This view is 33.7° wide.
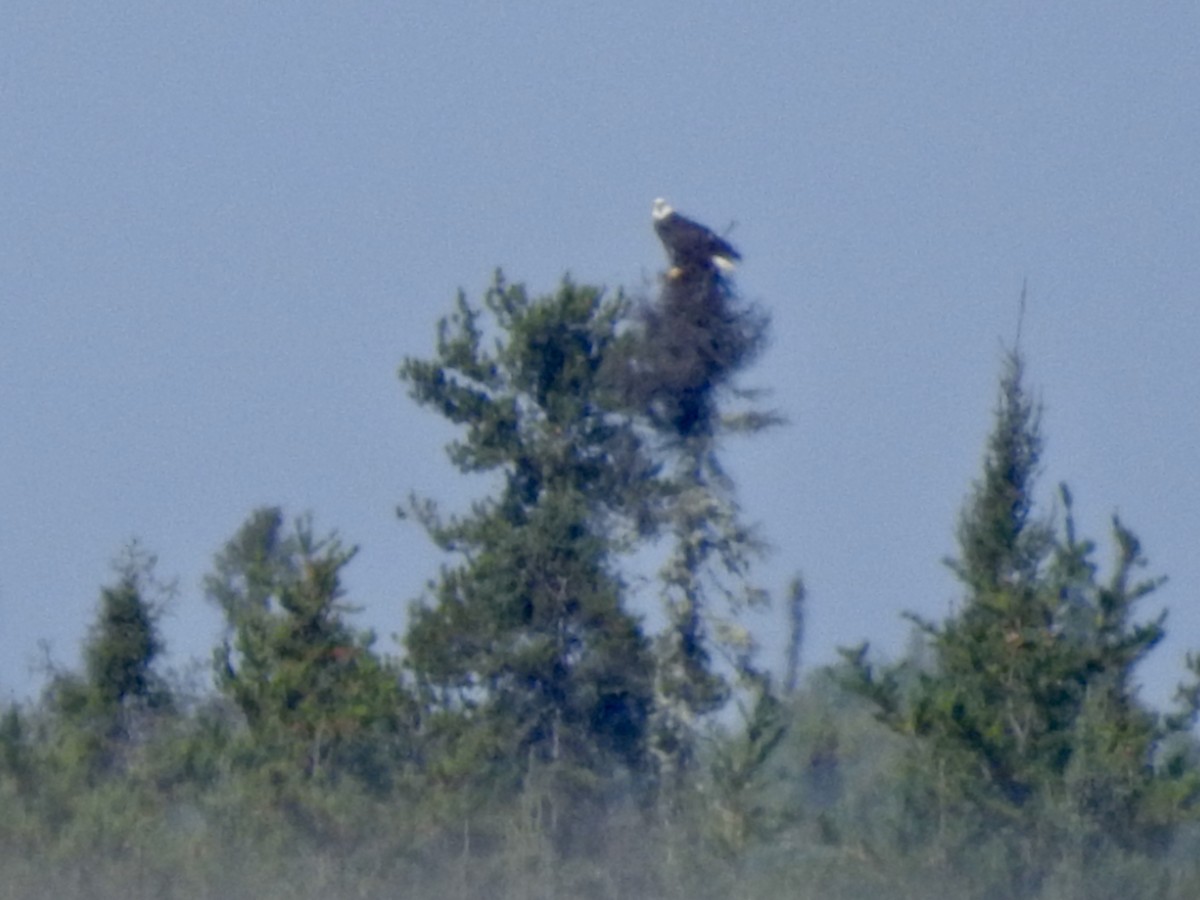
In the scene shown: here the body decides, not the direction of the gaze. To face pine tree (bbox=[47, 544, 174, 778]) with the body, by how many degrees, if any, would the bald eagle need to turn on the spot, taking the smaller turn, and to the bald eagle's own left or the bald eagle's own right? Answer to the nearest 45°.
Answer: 0° — it already faces it

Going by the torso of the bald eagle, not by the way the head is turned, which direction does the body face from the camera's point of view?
to the viewer's left

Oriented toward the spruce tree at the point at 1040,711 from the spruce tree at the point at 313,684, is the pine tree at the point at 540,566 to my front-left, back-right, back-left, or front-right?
front-left
